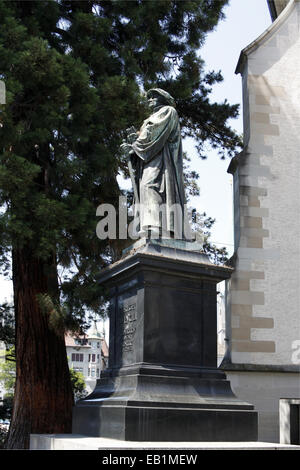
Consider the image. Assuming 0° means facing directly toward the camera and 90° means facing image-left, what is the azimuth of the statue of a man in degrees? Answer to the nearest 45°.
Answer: approximately 45°

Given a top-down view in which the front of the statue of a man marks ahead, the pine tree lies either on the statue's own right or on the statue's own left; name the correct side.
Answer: on the statue's own right
